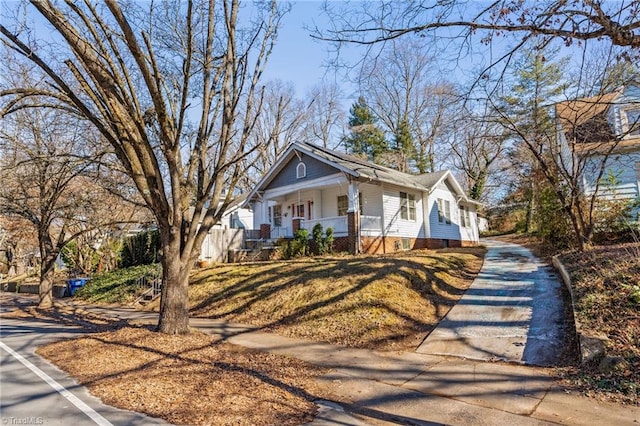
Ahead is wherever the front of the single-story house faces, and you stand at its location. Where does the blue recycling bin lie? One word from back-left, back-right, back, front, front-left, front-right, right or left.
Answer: front-right

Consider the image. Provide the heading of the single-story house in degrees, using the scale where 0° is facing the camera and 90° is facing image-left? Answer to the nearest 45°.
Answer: approximately 45°

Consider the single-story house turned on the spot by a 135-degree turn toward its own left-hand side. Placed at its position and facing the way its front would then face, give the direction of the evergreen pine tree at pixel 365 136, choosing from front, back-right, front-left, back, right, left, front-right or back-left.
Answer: left

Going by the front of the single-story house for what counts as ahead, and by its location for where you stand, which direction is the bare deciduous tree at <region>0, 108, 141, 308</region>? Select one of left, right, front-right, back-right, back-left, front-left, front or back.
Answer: front
